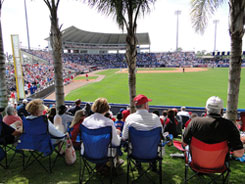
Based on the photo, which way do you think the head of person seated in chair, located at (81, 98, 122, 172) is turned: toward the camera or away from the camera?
away from the camera

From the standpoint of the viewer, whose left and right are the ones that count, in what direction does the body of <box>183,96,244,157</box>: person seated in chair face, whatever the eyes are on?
facing away from the viewer

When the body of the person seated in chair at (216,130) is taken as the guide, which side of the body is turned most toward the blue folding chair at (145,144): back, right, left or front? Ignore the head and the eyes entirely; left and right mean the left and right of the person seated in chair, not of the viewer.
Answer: left

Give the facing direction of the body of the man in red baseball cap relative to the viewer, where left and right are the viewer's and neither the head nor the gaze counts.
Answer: facing away from the viewer

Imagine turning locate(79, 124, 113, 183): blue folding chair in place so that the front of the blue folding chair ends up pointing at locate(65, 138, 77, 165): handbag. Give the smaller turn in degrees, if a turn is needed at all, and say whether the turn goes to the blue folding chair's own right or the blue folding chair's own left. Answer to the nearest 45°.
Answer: approximately 45° to the blue folding chair's own left

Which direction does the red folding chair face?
away from the camera

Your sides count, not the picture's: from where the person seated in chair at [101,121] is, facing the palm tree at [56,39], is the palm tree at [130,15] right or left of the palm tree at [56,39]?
right

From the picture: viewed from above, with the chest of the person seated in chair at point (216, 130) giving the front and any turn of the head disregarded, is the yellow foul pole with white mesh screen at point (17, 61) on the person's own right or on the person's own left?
on the person's own left

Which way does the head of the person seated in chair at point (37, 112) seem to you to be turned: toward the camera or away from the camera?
away from the camera

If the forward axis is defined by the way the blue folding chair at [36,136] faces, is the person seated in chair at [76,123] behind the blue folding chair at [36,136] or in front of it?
in front

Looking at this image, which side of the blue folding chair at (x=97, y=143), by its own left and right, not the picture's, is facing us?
back

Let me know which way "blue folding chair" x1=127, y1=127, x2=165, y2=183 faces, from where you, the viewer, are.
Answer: facing away from the viewer

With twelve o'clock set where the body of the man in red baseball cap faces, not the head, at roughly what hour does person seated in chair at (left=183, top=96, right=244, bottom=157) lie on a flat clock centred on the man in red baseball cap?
The person seated in chair is roughly at 4 o'clock from the man in red baseball cap.

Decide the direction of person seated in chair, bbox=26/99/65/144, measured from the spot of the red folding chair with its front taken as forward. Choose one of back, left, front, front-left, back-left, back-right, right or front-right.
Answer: left
